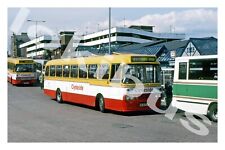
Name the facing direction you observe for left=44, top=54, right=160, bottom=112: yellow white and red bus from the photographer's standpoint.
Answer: facing the viewer and to the right of the viewer

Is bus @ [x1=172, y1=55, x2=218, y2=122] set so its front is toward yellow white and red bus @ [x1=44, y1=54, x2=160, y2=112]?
no

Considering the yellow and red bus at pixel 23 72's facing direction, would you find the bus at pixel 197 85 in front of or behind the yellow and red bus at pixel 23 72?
in front

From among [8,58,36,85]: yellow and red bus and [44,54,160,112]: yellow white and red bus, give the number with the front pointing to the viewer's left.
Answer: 0

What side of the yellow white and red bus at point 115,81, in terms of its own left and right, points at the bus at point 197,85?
front

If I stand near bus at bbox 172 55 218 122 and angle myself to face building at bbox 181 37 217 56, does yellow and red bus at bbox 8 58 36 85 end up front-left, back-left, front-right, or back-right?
front-left

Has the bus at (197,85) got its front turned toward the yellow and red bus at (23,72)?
no

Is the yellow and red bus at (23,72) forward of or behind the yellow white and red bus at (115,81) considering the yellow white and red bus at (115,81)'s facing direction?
behind

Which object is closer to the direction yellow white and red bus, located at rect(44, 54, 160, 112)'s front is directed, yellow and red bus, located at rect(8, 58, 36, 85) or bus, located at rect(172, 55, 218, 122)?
the bus

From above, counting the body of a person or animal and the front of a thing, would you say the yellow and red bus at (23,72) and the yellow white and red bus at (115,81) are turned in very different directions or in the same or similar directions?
same or similar directions

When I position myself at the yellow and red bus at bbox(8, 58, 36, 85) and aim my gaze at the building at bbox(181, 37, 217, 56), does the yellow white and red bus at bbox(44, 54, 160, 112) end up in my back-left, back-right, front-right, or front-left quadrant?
front-right

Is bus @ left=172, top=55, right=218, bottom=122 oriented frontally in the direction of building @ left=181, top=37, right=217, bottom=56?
no

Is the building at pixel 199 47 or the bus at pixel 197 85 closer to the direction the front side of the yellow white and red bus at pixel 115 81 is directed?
the bus
